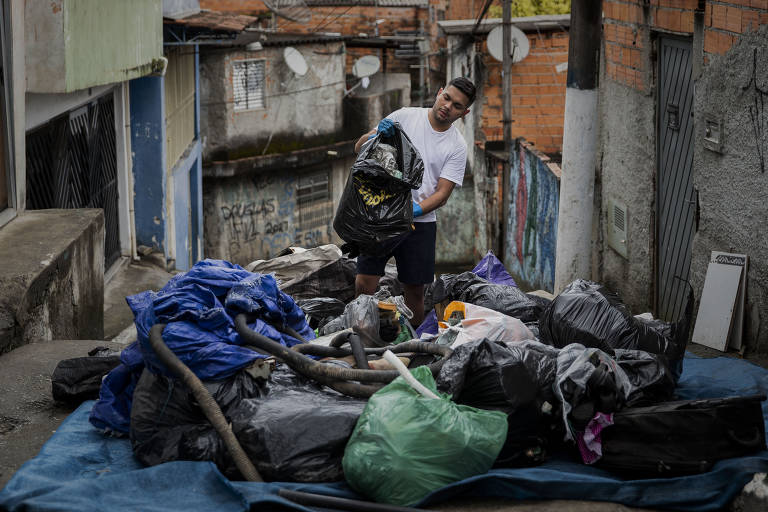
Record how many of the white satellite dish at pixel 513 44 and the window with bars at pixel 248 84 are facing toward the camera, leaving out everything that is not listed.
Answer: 2

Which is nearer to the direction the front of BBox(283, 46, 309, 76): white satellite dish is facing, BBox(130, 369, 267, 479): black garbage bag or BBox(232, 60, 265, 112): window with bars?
the black garbage bag

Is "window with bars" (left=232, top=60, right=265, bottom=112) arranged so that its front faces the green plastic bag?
yes

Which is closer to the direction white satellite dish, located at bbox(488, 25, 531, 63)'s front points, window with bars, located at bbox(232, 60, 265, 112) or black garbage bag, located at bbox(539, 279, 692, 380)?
the black garbage bag

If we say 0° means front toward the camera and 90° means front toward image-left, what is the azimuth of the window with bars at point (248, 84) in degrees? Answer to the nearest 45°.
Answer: approximately 0°

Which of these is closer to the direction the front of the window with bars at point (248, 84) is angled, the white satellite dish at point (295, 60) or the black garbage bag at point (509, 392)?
the black garbage bag

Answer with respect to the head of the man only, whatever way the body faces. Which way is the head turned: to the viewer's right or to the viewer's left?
to the viewer's left
